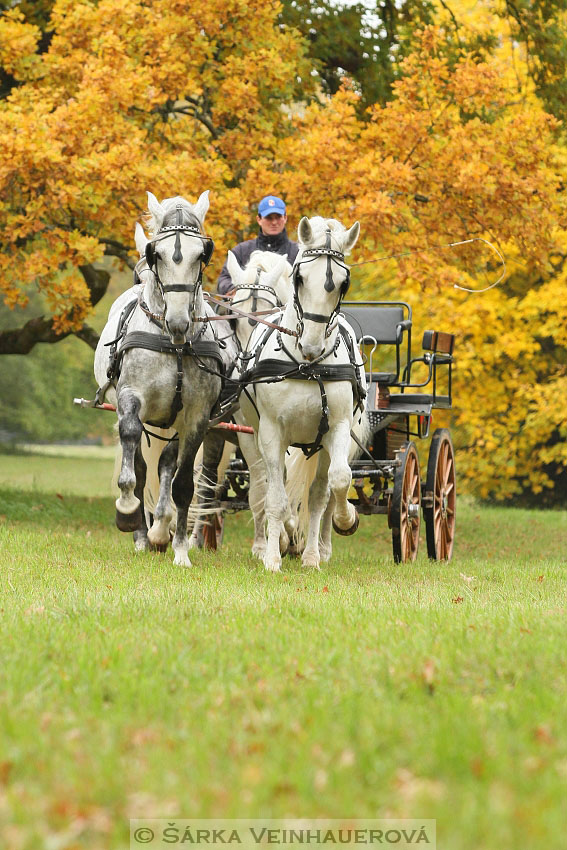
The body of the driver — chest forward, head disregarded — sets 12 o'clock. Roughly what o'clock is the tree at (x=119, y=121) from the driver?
The tree is roughly at 5 o'clock from the driver.

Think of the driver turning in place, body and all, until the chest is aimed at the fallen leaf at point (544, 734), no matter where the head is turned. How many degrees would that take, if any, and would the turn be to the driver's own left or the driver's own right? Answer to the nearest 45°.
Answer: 0° — they already face it

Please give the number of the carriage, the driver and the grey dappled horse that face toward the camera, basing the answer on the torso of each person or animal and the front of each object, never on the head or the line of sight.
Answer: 3

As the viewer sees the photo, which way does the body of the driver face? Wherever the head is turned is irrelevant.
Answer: toward the camera

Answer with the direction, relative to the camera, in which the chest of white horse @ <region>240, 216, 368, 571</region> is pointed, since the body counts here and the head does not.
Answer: toward the camera

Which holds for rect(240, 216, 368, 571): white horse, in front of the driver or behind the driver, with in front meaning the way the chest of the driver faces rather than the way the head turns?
in front

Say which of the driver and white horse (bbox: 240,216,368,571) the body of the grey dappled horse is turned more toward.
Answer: the white horse

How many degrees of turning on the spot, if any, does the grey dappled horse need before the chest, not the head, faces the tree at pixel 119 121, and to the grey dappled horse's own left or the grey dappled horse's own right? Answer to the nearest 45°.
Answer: approximately 180°

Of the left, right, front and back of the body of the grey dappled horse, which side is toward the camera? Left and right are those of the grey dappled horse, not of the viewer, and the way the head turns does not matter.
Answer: front

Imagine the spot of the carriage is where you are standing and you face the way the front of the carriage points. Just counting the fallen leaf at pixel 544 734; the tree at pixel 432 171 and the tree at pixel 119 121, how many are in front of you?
1

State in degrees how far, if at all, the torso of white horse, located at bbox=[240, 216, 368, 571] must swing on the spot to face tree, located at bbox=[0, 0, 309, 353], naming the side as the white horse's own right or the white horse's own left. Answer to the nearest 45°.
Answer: approximately 135° to the white horse's own right

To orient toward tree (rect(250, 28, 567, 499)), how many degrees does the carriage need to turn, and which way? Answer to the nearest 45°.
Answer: approximately 180°

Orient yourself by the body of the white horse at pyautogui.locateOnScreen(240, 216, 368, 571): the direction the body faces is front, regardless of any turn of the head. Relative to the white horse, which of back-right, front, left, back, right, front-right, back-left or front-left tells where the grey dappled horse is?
right
